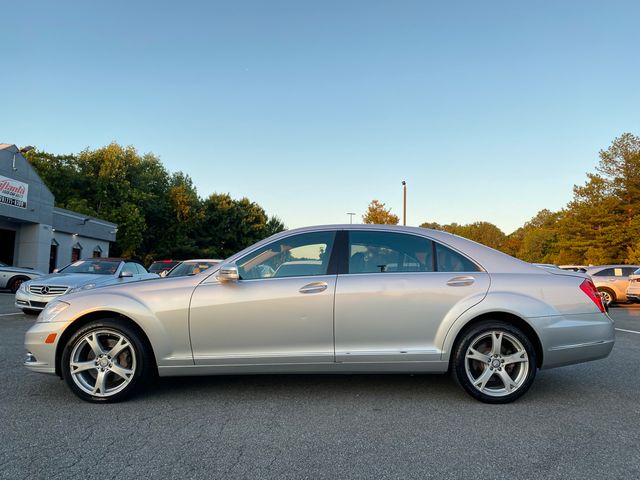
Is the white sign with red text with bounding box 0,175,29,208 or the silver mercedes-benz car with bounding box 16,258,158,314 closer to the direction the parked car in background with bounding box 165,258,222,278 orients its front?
the silver mercedes-benz car

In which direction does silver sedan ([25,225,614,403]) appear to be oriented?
to the viewer's left

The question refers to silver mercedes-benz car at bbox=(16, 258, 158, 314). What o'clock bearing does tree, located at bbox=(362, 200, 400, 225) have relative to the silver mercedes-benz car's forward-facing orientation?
The tree is roughly at 6 o'clock from the silver mercedes-benz car.

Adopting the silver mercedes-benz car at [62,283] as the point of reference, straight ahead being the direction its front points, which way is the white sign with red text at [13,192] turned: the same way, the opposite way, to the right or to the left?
to the left

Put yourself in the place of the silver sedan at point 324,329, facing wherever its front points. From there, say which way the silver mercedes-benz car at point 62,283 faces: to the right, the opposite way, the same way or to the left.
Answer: to the left

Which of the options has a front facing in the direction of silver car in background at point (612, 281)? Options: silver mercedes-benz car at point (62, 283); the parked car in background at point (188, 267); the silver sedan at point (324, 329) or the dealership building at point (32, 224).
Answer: the dealership building

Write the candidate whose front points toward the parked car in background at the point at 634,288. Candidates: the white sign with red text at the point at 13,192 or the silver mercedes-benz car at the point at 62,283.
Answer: the white sign with red text

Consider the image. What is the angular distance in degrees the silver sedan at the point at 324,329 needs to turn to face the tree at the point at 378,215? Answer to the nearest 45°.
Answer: approximately 90° to its right

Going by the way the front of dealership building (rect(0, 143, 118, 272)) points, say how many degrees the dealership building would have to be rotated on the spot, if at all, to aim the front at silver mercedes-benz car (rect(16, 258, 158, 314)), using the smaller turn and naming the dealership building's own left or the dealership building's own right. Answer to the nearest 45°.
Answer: approximately 45° to the dealership building's own right

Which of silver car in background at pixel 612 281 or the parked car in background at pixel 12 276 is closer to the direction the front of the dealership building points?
the silver car in background
